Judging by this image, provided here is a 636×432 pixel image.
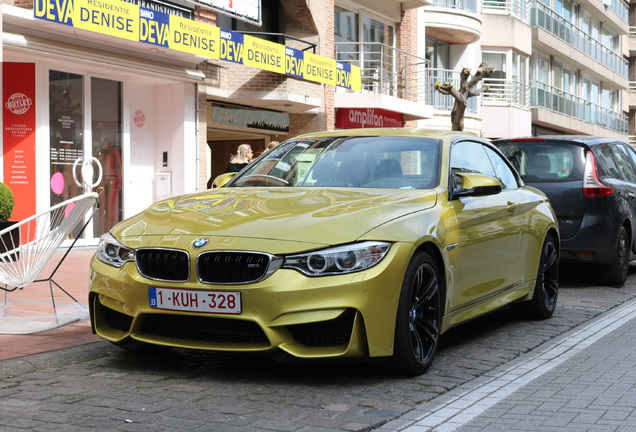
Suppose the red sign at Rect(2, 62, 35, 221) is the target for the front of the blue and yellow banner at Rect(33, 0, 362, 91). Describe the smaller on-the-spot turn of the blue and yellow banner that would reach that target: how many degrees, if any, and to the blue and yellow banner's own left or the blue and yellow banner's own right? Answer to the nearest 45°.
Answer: approximately 90° to the blue and yellow banner's own right

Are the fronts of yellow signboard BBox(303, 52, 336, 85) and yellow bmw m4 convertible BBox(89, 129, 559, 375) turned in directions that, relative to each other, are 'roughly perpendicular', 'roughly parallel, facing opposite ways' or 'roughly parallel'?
roughly perpendicular

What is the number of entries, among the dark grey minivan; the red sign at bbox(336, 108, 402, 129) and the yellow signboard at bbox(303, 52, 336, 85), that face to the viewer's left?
0

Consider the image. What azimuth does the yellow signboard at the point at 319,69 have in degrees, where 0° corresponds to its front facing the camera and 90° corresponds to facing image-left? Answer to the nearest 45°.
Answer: approximately 315°

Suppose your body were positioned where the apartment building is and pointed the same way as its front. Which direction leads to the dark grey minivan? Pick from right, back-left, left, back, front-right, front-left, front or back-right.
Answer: front-right

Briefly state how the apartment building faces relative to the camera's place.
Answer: facing the viewer and to the right of the viewer

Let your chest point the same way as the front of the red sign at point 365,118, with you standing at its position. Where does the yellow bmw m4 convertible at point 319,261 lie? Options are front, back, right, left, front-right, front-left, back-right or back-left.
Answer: front-right

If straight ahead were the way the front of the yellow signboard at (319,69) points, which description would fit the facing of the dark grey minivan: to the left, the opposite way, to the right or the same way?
to the left

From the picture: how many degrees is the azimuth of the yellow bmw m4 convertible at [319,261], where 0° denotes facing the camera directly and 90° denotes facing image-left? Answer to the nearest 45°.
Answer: approximately 45°

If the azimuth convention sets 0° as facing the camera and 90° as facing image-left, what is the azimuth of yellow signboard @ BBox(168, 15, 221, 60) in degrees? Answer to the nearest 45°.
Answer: approximately 315°

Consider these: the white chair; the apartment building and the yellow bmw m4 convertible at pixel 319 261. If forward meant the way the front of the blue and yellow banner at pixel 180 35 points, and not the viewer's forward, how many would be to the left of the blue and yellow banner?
1
